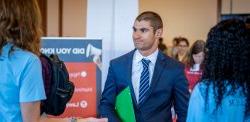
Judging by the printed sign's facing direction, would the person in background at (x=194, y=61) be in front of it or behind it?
behind

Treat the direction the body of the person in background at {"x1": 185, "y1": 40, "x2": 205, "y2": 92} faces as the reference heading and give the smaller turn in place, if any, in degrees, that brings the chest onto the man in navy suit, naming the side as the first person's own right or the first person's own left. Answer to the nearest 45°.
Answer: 0° — they already face them

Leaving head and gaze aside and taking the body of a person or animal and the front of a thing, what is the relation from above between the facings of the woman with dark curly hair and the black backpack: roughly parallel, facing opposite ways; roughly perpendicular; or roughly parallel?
roughly perpendicular

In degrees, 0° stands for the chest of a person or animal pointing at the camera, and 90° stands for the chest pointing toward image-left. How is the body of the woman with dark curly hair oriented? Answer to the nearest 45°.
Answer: approximately 180°

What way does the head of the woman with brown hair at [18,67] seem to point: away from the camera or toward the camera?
away from the camera

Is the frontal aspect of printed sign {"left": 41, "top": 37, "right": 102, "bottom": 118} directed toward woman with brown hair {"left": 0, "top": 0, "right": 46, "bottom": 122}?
yes

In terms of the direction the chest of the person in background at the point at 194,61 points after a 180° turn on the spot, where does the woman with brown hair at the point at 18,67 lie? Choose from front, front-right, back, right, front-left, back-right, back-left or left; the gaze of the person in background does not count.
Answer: back

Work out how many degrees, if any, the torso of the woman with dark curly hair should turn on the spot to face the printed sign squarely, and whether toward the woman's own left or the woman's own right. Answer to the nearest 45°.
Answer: approximately 45° to the woman's own left

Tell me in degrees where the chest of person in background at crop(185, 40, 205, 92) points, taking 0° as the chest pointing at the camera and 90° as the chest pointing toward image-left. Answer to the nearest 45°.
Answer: approximately 0°

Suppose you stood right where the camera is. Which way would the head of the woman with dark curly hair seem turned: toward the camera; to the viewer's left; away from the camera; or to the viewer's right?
away from the camera
